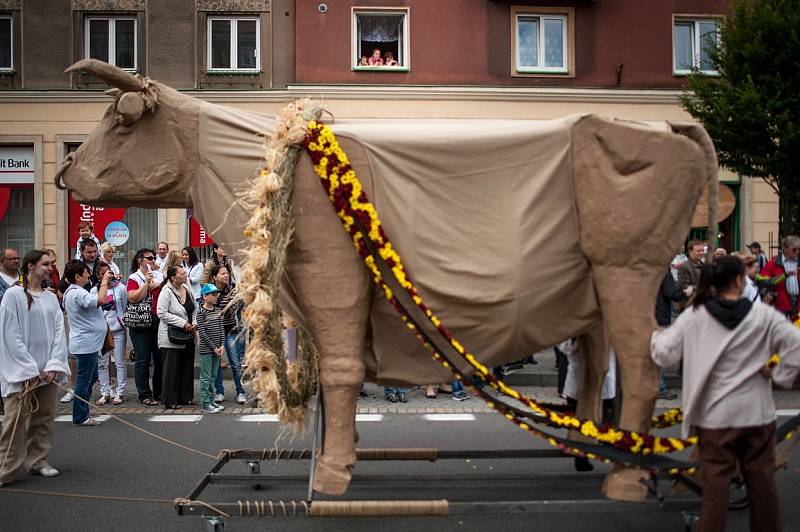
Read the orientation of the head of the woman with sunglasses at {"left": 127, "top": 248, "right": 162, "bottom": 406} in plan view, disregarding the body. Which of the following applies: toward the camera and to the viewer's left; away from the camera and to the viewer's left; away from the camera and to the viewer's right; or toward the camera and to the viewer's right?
toward the camera and to the viewer's right

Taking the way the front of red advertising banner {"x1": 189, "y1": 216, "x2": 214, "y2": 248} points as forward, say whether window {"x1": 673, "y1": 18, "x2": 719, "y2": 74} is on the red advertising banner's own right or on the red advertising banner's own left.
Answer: on the red advertising banner's own left

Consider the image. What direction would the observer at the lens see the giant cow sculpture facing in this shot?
facing to the left of the viewer

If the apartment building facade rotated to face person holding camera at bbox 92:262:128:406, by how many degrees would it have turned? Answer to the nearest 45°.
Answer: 0° — it already faces them

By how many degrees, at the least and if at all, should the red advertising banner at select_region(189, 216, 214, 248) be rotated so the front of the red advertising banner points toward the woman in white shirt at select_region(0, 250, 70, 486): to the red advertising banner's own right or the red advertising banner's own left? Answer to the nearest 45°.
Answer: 0° — it already faces them

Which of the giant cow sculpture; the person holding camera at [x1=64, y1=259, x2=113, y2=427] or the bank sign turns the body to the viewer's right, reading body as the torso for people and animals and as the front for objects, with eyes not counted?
the person holding camera
